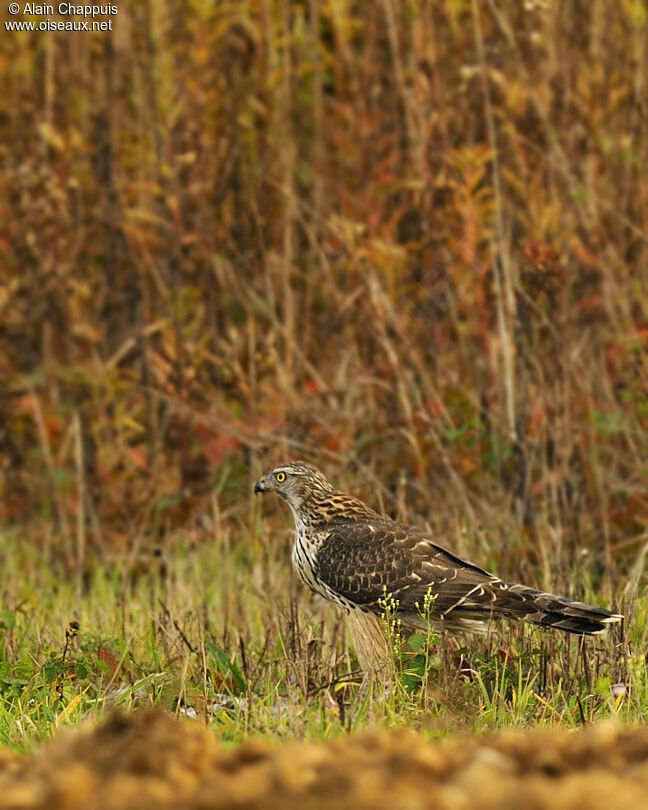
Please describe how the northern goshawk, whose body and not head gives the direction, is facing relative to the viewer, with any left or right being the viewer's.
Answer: facing to the left of the viewer
